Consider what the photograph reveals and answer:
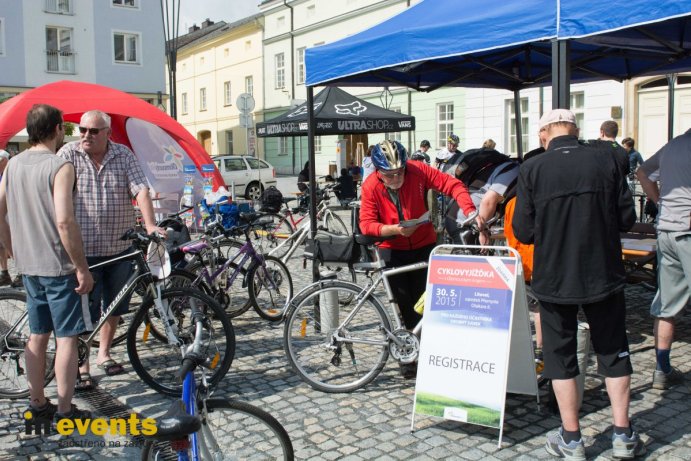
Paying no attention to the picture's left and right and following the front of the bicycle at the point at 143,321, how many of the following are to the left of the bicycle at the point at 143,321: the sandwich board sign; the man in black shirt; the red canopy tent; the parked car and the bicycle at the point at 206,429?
2

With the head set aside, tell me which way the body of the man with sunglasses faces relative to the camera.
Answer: toward the camera

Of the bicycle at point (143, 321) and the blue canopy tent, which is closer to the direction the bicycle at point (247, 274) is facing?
the blue canopy tent

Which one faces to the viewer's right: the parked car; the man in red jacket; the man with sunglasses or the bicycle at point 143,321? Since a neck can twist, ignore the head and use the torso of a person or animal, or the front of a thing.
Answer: the bicycle

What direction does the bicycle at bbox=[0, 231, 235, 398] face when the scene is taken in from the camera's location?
facing to the right of the viewer

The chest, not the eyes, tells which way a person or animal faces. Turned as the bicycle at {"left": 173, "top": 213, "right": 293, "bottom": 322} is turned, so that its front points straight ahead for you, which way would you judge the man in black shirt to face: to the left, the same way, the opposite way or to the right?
to the left

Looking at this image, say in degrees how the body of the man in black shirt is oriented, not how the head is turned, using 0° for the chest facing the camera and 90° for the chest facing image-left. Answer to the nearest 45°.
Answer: approximately 180°

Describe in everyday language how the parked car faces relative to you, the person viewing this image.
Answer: facing the viewer and to the left of the viewer

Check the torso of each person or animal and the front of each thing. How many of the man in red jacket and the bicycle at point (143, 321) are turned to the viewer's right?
1

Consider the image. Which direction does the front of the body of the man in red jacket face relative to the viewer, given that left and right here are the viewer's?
facing the viewer
